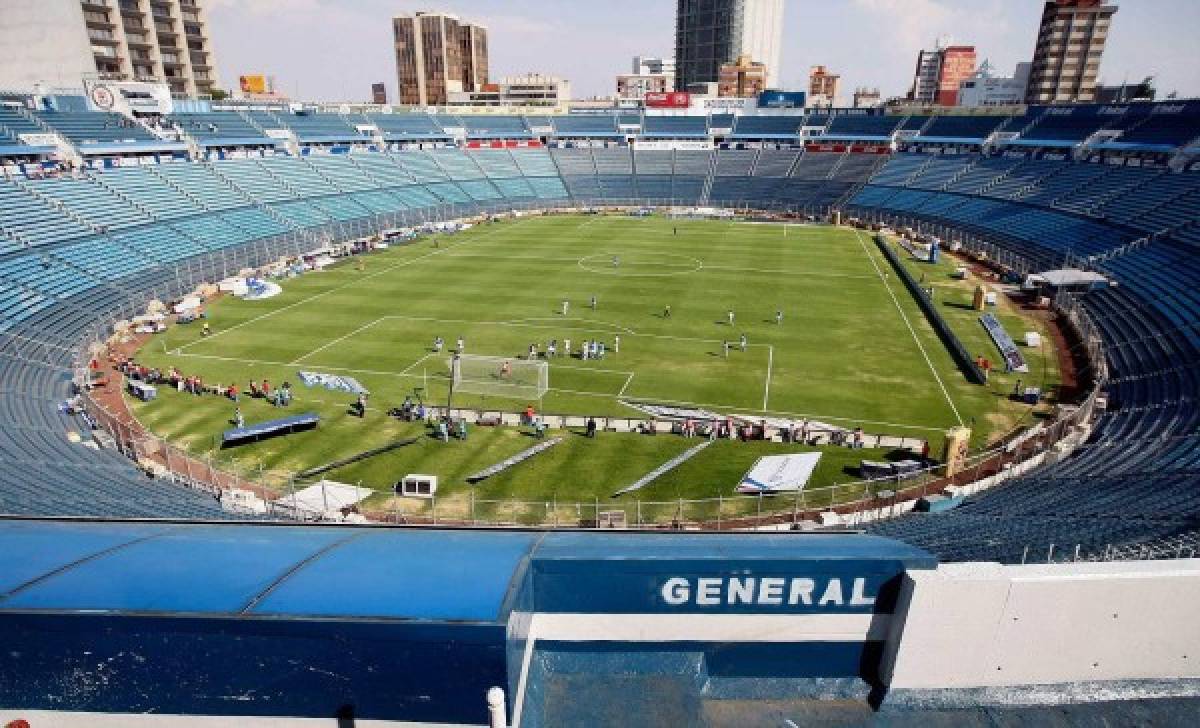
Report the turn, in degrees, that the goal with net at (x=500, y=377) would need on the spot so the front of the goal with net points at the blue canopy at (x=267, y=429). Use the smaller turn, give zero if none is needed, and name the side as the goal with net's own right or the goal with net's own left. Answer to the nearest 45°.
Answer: approximately 135° to the goal with net's own left

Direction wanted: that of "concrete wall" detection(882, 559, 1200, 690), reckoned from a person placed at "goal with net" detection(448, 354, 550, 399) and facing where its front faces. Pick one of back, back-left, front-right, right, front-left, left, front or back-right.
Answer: back

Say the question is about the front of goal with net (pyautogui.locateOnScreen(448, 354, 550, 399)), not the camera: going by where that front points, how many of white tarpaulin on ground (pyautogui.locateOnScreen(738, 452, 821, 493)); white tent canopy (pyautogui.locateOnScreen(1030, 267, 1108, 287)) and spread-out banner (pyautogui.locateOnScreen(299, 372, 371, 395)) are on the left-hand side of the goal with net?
1

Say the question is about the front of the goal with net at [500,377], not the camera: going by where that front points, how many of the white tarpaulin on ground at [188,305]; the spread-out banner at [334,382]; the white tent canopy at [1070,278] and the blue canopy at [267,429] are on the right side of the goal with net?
1

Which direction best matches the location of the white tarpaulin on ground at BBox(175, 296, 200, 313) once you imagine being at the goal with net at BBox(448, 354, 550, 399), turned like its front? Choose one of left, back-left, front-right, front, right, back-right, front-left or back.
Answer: front-left

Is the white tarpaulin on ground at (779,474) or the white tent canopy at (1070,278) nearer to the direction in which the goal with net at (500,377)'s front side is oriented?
the white tent canopy

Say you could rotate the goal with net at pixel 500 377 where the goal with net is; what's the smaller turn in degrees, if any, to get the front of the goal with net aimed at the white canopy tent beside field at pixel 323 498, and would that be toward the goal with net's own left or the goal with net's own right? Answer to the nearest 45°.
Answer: approximately 135° to the goal with net's own left

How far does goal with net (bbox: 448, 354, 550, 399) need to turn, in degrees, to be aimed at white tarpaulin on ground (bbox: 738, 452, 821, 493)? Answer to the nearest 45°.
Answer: approximately 135° to its right

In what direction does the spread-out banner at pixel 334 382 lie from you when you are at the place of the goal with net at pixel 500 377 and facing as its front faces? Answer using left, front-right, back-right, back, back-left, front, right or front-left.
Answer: left

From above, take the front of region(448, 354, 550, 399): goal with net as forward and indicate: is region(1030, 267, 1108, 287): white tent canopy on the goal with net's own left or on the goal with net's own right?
on the goal with net's own right

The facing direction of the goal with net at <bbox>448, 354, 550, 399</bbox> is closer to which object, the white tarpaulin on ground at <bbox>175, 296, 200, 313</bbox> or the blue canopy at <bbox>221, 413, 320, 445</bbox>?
the white tarpaulin on ground

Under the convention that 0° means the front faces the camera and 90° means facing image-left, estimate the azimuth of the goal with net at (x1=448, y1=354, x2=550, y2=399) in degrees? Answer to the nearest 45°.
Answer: approximately 180°
